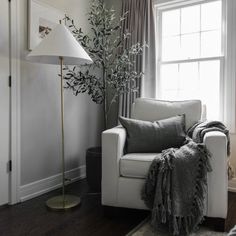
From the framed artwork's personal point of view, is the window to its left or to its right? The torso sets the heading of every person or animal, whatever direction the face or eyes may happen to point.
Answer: on its left

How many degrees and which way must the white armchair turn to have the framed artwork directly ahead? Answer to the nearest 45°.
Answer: approximately 135° to its right

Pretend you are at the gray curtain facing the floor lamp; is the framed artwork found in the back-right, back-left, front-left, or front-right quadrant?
front-right

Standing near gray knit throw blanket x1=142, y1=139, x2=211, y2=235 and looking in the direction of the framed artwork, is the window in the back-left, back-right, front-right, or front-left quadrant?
front-right

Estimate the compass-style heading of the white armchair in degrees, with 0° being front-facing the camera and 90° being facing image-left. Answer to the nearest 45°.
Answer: approximately 0°

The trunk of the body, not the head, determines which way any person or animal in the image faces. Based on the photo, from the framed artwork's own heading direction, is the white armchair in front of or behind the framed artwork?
in front

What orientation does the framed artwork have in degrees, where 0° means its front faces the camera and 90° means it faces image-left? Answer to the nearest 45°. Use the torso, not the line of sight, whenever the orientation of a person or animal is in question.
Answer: approximately 315°

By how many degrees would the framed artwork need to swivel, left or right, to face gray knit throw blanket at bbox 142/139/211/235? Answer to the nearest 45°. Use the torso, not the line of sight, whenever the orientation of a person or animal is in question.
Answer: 0° — it already faces it

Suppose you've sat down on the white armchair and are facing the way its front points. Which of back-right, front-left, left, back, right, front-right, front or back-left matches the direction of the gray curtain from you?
back

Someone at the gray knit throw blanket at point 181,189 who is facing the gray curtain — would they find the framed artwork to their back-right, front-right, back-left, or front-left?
front-left

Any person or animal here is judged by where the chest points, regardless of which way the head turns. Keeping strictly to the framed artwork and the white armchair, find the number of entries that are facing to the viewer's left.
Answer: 0
